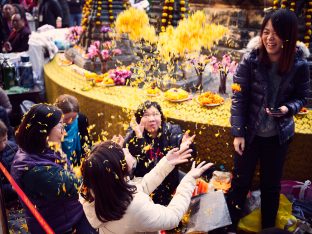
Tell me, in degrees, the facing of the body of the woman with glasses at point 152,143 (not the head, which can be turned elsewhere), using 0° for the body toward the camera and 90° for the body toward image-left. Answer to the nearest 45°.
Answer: approximately 0°

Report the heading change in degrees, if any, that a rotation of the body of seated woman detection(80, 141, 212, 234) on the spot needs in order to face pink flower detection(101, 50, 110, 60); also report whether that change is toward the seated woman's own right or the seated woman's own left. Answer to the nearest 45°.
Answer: approximately 45° to the seated woman's own left

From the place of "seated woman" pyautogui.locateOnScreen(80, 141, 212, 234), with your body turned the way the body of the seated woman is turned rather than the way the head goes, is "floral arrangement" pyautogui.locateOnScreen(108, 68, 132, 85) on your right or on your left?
on your left

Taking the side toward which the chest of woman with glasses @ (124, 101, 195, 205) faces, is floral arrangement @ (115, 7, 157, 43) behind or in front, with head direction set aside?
behind

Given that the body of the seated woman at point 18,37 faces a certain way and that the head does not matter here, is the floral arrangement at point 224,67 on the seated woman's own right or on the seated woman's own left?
on the seated woman's own left

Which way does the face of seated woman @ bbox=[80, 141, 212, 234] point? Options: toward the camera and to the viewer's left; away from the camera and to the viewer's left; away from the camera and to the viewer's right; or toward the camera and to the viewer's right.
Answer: away from the camera and to the viewer's right

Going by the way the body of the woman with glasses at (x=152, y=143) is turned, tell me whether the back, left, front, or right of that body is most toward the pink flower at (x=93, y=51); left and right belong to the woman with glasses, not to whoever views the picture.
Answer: back

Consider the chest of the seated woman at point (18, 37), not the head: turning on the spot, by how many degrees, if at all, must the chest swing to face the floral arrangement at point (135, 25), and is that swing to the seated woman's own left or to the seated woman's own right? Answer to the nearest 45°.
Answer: approximately 90° to the seated woman's own left

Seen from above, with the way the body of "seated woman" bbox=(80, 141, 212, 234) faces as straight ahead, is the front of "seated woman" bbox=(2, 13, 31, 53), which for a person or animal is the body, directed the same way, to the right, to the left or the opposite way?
the opposite way

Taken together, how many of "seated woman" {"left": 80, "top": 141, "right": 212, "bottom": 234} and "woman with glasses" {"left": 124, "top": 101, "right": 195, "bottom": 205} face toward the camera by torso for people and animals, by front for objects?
1

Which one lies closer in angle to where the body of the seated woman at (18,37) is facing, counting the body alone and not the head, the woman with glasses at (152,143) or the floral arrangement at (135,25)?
the woman with glasses

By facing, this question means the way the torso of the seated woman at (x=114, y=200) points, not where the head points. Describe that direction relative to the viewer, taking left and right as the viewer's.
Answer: facing away from the viewer and to the right of the viewer

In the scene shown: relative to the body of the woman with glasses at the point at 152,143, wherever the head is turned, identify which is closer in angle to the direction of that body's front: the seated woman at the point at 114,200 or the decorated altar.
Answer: the seated woman
